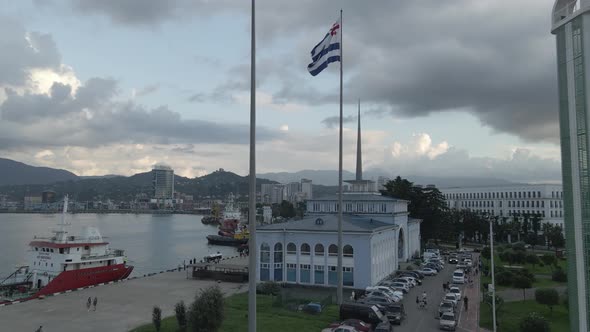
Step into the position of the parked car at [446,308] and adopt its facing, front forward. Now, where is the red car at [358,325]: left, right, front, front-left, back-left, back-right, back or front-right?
front-right

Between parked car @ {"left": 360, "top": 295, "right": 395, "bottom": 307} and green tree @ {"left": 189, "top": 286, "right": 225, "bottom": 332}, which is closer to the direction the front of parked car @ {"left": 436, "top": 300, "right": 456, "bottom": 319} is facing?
the green tree
